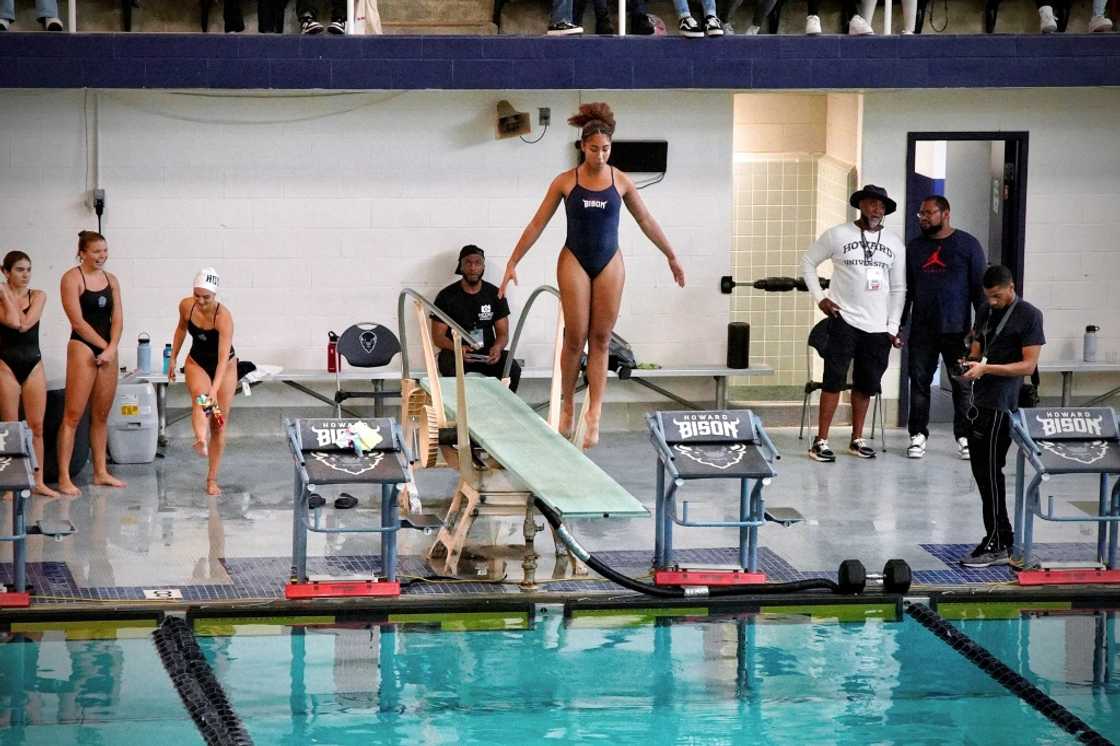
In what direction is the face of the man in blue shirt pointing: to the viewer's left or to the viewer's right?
to the viewer's left

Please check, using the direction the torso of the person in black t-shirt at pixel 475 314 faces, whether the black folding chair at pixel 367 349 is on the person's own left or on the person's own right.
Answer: on the person's own right

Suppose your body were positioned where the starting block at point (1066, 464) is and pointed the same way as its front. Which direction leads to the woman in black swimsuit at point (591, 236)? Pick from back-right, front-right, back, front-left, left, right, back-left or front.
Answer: right

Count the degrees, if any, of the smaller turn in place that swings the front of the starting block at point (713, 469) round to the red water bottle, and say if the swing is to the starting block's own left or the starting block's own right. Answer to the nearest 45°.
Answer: approximately 135° to the starting block's own right

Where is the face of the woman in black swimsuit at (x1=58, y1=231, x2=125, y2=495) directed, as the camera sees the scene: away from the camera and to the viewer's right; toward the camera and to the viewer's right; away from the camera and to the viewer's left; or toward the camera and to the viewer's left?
toward the camera and to the viewer's right

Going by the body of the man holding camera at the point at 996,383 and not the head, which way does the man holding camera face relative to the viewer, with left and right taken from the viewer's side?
facing the viewer and to the left of the viewer

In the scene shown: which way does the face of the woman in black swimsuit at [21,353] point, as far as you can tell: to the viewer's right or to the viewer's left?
to the viewer's right

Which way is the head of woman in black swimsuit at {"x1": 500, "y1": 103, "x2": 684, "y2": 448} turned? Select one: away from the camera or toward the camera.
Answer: toward the camera

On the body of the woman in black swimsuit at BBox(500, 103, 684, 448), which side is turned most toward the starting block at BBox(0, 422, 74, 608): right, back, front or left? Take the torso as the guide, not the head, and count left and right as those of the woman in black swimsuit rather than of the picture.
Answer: right

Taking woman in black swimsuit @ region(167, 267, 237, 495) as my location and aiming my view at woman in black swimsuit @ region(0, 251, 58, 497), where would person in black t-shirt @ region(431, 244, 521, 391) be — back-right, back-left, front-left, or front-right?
back-right

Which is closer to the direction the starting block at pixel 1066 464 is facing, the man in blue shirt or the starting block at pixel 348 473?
the starting block

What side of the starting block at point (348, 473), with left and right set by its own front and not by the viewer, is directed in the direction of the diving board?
left

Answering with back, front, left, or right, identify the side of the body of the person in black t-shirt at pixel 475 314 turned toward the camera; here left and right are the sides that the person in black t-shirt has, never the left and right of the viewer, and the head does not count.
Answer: front

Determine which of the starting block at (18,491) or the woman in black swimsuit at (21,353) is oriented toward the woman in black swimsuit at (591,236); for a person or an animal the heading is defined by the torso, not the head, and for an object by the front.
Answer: the woman in black swimsuit at (21,353)

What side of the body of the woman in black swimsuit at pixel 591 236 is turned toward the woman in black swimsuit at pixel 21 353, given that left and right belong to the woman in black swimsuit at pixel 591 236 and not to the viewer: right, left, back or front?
right

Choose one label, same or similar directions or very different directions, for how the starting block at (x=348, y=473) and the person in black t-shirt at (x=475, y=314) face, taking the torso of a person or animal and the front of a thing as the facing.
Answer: same or similar directions

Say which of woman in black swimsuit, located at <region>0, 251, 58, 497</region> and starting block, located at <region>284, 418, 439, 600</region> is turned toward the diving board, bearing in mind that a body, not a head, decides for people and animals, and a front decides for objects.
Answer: the woman in black swimsuit
